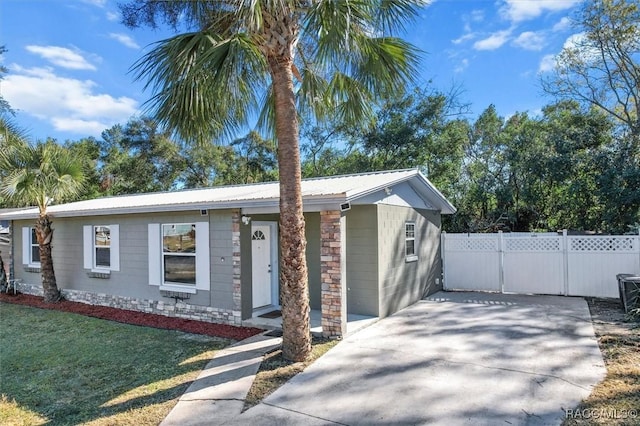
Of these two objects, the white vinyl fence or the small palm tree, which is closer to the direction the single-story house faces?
the small palm tree

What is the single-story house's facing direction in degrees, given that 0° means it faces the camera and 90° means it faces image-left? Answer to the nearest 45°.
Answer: approximately 45°

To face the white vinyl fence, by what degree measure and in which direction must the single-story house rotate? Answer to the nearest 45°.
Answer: approximately 135° to its left

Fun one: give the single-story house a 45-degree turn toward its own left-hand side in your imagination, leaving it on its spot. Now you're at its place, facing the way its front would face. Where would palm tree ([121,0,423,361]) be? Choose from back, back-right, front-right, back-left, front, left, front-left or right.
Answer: front
